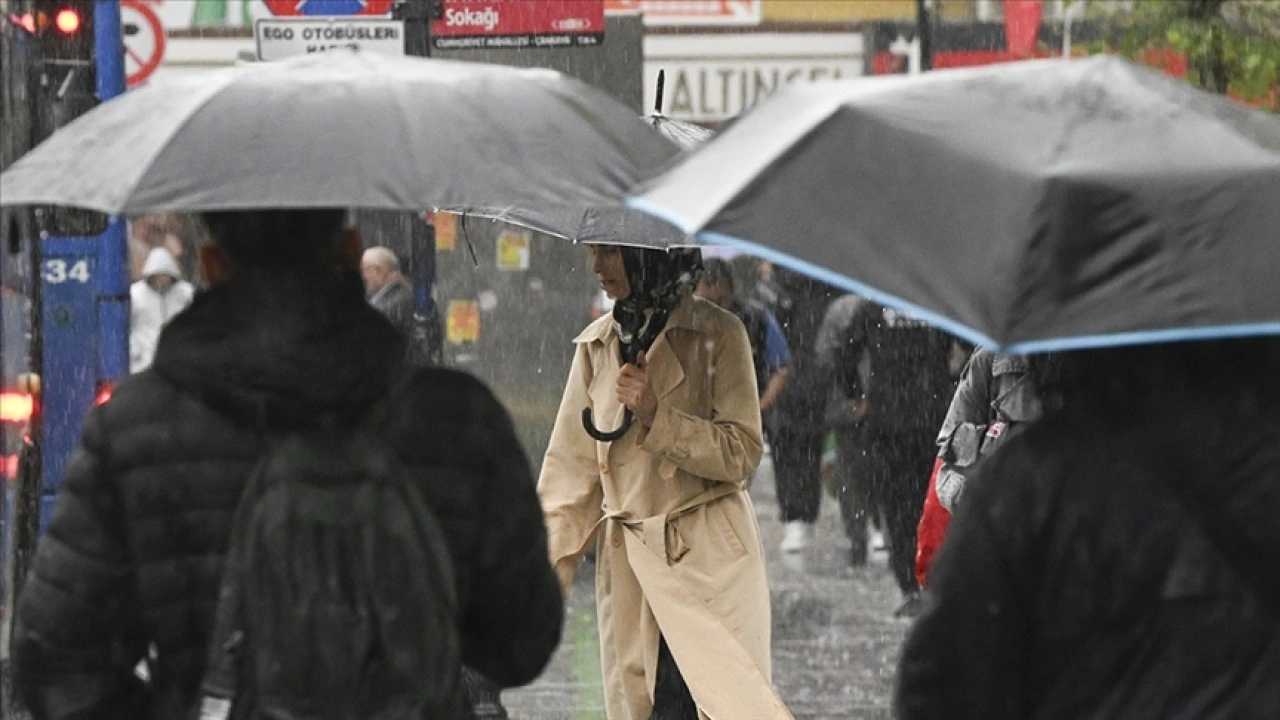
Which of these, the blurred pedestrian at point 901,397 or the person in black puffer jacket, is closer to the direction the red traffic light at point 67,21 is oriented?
the person in black puffer jacket

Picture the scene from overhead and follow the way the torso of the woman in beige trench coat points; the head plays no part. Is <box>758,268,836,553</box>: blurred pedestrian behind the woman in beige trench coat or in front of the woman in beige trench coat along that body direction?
behind

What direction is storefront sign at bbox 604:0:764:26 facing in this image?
toward the camera

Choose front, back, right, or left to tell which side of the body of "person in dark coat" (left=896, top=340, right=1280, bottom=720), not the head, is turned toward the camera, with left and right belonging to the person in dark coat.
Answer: back

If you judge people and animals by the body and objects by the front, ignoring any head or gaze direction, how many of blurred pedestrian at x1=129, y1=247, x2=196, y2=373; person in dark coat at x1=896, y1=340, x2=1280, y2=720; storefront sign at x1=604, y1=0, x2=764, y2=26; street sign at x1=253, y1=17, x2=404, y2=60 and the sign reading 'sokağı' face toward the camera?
4

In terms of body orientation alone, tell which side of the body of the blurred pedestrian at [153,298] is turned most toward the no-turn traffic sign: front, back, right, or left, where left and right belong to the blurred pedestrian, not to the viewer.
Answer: back

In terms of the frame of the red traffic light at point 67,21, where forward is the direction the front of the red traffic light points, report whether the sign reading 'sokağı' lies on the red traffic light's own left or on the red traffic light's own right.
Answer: on the red traffic light's own left

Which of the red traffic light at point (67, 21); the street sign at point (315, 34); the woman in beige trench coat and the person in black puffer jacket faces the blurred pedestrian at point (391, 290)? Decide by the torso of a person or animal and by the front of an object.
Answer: the person in black puffer jacket

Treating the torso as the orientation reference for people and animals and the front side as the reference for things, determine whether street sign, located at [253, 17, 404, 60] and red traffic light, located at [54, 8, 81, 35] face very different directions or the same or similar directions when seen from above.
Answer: same or similar directions

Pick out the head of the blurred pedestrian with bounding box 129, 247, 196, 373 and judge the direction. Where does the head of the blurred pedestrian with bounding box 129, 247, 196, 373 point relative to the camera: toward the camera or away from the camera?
toward the camera

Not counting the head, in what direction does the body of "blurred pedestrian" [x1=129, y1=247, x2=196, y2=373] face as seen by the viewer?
toward the camera

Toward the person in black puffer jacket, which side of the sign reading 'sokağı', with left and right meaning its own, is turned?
front

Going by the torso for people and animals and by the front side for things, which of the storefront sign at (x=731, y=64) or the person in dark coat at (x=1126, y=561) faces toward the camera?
the storefront sign

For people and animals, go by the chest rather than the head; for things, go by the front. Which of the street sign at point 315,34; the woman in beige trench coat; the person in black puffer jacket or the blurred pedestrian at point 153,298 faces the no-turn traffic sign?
the person in black puffer jacket

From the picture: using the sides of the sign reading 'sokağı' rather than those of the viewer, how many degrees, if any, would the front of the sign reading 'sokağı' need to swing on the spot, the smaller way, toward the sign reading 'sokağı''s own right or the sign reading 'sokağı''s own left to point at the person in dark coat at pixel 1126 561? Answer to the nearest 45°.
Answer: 0° — it already faces them

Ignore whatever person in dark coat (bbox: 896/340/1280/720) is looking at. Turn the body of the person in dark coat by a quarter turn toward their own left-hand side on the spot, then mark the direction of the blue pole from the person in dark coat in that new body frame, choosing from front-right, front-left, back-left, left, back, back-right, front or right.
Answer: front-right
